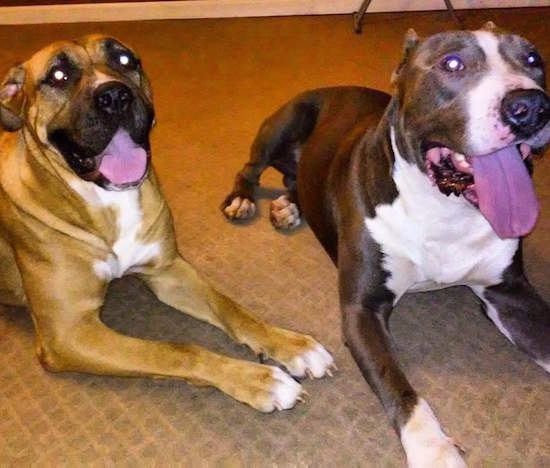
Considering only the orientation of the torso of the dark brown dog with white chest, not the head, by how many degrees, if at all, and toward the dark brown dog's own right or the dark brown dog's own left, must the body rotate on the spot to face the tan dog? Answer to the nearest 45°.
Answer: approximately 135° to the dark brown dog's own right

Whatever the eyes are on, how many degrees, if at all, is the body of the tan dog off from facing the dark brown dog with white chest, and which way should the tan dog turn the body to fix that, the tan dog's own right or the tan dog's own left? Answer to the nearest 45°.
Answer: approximately 45° to the tan dog's own left

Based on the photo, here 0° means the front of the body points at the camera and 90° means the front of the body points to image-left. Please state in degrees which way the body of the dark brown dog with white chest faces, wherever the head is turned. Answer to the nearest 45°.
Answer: approximately 315°

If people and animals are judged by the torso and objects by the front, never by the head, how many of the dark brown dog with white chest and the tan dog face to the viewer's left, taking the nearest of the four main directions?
0
